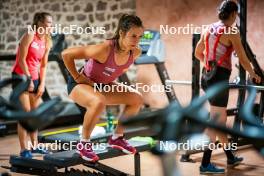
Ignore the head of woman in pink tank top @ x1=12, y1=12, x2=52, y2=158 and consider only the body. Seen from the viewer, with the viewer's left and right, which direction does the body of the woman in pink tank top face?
facing the viewer and to the right of the viewer

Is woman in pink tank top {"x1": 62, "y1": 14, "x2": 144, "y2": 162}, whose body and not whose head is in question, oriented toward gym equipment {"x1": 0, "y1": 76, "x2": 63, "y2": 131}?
no

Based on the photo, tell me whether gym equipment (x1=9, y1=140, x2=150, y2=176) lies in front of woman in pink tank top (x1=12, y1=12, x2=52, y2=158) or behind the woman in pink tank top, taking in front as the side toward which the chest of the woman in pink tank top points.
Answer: in front

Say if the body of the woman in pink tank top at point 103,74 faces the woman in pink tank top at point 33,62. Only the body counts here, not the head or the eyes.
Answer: no

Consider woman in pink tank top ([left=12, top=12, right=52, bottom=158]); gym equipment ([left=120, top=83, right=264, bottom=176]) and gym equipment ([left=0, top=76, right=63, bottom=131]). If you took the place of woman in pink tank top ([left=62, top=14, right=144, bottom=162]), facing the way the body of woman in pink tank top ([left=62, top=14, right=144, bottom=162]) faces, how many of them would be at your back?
1

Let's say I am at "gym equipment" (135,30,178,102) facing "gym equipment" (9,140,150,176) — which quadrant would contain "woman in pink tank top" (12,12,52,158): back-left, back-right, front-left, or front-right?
front-right
